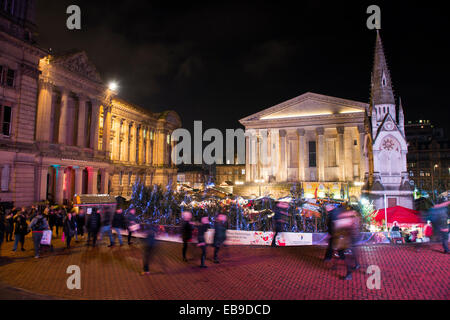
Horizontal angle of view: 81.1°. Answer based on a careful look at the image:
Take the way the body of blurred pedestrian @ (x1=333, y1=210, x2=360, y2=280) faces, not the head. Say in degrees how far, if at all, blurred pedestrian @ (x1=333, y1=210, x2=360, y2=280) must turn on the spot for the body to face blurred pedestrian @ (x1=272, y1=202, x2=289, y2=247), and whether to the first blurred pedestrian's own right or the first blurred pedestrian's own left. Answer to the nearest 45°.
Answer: approximately 45° to the first blurred pedestrian's own right

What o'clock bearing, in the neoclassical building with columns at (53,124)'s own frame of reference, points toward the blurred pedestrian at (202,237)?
The blurred pedestrian is roughly at 1 o'clock from the neoclassical building with columns.

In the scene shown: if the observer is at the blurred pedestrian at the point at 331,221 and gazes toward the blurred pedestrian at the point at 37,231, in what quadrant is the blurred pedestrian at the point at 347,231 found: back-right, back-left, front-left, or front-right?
back-left

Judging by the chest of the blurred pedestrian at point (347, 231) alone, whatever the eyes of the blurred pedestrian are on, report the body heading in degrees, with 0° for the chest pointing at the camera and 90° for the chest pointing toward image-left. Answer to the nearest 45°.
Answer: approximately 90°

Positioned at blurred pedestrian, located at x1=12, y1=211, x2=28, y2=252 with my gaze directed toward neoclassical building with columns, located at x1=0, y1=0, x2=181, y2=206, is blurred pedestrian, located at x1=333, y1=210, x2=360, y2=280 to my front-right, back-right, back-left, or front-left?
back-right

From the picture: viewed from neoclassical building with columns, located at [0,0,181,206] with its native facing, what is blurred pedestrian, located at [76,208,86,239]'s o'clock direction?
The blurred pedestrian is roughly at 1 o'clock from the neoclassical building with columns.

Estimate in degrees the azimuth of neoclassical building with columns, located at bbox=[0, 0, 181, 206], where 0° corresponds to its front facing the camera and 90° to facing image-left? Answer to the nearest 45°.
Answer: approximately 315°

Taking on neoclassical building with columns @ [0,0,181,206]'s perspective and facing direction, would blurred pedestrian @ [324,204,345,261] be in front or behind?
in front

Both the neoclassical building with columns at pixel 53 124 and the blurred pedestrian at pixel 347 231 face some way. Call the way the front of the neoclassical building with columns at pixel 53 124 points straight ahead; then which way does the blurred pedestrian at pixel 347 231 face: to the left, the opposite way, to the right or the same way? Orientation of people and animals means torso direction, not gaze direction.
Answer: the opposite way

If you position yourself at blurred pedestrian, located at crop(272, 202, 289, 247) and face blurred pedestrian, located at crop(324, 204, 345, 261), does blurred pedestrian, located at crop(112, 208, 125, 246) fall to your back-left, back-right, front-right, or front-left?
back-right
